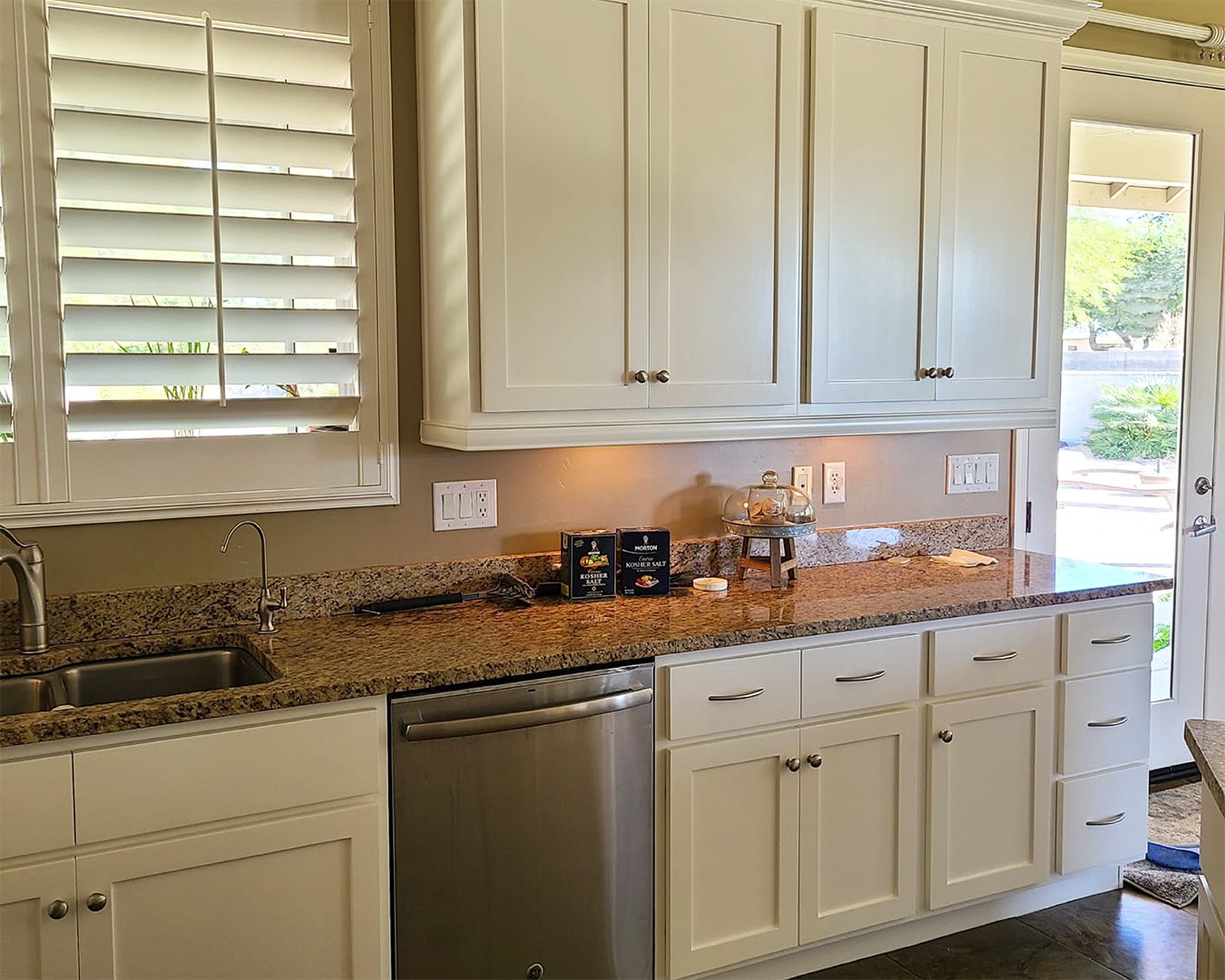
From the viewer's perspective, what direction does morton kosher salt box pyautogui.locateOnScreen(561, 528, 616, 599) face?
toward the camera

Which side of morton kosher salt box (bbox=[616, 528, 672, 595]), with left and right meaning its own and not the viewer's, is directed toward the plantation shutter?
right

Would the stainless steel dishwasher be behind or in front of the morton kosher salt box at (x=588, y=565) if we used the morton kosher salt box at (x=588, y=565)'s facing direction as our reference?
in front

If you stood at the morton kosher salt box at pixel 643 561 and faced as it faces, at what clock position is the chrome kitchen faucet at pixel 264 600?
The chrome kitchen faucet is roughly at 2 o'clock from the morton kosher salt box.

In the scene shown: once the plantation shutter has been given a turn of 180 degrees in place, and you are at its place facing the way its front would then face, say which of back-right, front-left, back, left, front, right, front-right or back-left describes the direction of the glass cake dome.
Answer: right

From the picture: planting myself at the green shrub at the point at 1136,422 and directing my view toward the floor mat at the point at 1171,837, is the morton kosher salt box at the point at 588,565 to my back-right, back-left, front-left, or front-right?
front-right

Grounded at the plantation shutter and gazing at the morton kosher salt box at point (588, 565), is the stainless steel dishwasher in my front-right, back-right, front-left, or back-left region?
front-right

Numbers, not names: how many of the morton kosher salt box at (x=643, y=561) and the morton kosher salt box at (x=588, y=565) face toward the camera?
2

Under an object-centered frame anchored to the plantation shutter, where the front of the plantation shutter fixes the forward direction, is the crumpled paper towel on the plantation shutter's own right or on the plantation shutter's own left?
on the plantation shutter's own left
